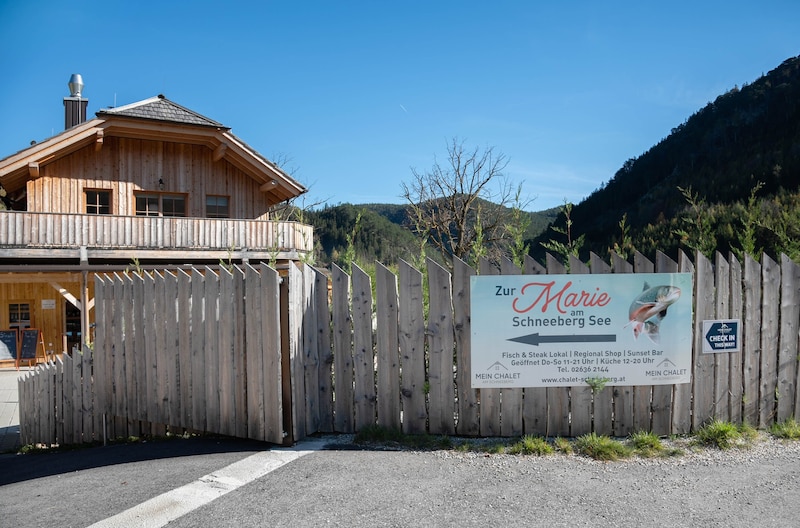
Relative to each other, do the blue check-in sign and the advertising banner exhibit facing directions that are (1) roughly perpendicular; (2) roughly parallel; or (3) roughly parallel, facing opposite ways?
roughly parallel

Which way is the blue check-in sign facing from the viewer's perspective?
toward the camera

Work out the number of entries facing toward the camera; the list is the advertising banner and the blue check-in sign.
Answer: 2

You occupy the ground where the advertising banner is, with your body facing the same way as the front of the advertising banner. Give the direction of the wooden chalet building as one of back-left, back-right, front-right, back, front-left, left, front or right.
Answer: back-right

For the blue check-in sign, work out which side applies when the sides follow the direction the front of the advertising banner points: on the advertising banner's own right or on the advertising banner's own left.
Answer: on the advertising banner's own left

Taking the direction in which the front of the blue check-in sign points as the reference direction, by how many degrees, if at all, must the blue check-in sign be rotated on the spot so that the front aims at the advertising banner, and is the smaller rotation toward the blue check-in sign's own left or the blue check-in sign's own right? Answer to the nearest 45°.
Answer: approximately 45° to the blue check-in sign's own right

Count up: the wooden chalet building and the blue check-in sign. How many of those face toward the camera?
2

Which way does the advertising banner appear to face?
toward the camera

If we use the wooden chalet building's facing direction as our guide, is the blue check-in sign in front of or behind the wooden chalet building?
in front

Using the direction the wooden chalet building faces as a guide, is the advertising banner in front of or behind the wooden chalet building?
in front

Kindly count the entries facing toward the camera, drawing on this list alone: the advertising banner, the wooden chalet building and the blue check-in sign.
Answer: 3

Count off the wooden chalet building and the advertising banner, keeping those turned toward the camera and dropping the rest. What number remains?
2
